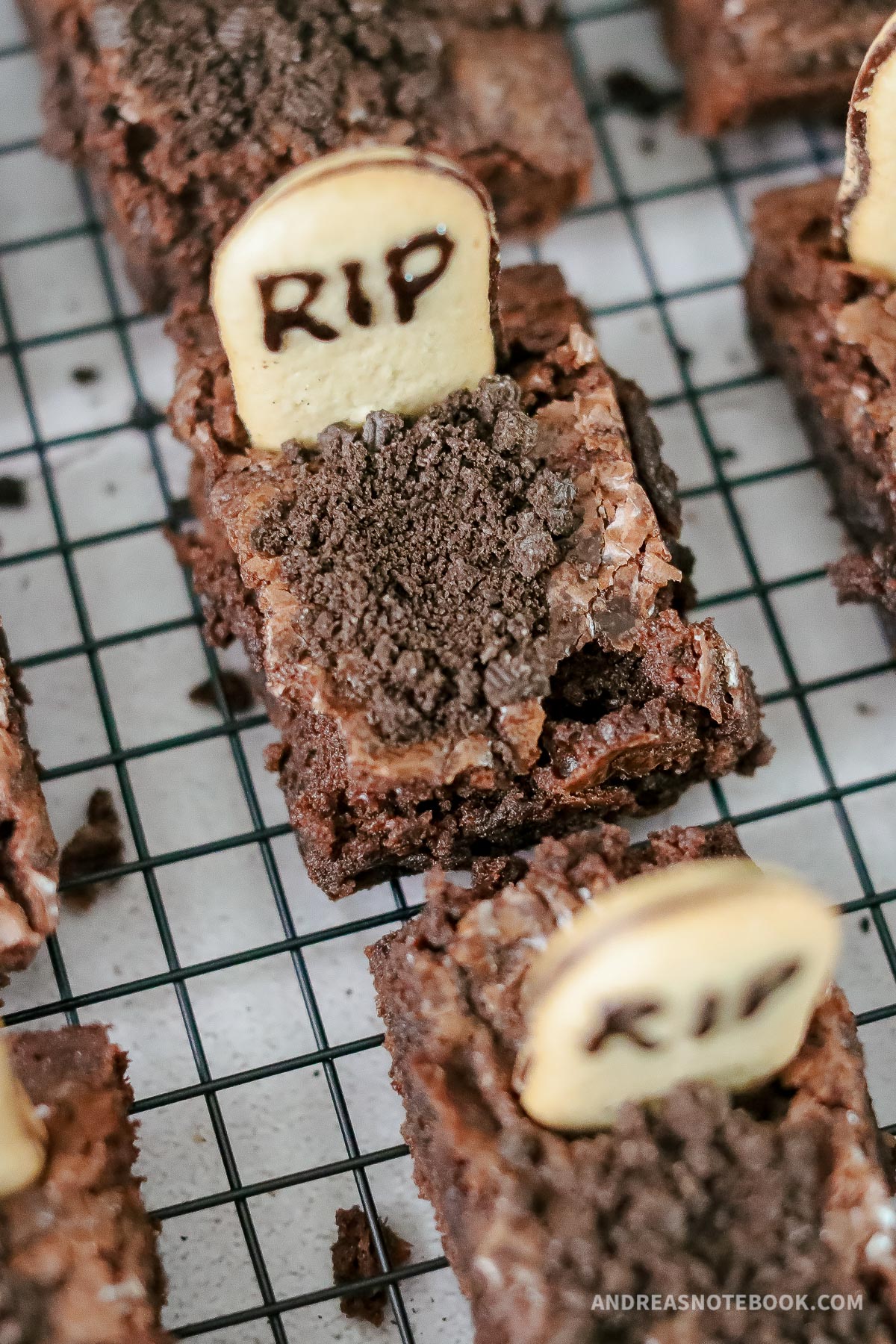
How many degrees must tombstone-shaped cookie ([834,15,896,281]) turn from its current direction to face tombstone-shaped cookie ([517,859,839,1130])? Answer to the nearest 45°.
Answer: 0° — it already faces it

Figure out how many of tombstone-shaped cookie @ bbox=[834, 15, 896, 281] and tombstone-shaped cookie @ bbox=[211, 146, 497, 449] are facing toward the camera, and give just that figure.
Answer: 2

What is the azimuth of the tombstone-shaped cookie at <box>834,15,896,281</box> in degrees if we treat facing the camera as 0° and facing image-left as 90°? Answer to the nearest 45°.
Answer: approximately 0°

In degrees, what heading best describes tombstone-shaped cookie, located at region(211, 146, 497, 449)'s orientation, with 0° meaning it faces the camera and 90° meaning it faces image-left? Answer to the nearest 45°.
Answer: approximately 0°

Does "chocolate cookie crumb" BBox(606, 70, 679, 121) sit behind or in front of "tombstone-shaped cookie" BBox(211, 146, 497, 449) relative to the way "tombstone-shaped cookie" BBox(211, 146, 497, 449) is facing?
behind
